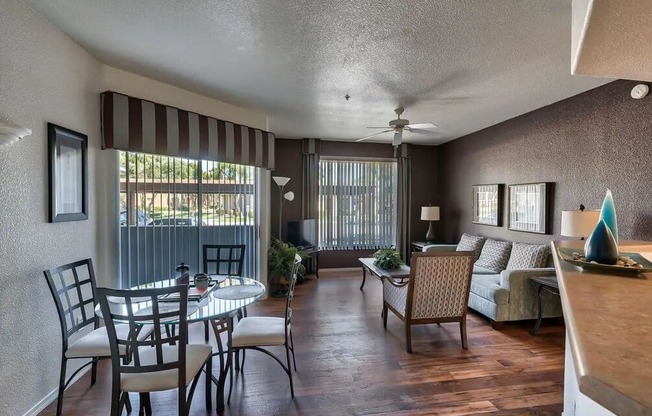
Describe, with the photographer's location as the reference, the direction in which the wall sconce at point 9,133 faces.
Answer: facing to the right of the viewer

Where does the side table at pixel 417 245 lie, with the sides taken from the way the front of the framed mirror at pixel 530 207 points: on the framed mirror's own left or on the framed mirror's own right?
on the framed mirror's own right

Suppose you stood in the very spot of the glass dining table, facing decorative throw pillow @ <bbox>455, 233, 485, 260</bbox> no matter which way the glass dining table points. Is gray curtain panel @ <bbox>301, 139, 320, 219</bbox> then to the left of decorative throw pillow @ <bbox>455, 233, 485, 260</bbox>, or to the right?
left

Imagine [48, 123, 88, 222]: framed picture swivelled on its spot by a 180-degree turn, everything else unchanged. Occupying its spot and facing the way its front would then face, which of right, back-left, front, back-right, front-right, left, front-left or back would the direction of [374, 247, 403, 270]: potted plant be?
back-right

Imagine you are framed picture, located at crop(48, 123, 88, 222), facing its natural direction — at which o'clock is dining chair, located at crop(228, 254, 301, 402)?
The dining chair is roughly at 12 o'clock from the framed picture.

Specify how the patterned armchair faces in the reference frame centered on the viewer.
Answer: facing away from the viewer and to the left of the viewer

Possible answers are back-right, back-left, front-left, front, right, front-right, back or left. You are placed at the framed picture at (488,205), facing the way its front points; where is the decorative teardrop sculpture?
front-left

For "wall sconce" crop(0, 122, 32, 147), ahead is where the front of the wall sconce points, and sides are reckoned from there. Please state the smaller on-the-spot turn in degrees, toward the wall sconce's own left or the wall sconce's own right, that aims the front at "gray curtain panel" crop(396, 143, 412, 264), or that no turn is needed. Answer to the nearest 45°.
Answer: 0° — it already faces it

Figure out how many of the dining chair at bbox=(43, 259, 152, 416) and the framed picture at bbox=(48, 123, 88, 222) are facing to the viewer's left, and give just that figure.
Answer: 0

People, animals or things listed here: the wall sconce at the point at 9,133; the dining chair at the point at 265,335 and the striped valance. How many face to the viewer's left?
1

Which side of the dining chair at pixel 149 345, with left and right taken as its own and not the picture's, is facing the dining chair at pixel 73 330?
left

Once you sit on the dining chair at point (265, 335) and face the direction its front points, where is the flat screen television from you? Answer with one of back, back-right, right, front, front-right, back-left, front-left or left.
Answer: right

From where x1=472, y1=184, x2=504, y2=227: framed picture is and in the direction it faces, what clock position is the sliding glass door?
The sliding glass door is roughly at 12 o'clock from the framed picture.

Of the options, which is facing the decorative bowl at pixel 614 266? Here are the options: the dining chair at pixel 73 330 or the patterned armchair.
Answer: the dining chair

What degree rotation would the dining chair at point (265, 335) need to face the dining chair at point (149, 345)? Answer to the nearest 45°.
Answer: approximately 45° to its left
